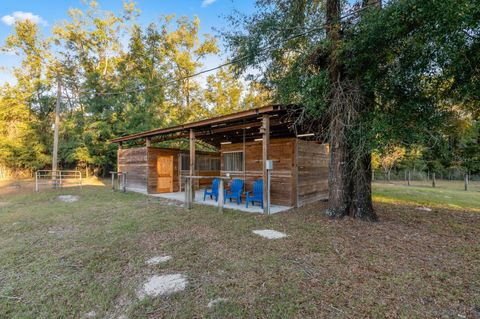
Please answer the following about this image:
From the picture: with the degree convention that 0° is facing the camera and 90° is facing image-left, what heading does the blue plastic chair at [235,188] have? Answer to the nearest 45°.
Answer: approximately 45°

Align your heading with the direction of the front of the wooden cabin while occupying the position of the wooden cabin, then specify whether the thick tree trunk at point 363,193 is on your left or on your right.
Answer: on your left

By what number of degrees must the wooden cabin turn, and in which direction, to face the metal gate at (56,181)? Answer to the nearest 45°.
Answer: approximately 90° to its right

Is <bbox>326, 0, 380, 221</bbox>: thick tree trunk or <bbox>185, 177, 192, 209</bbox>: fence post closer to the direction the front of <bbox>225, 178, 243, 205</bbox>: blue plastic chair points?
the fence post

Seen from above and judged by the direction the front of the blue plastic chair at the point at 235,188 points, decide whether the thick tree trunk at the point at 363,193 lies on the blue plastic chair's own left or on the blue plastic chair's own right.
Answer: on the blue plastic chair's own left

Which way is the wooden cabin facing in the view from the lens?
facing the viewer and to the left of the viewer
